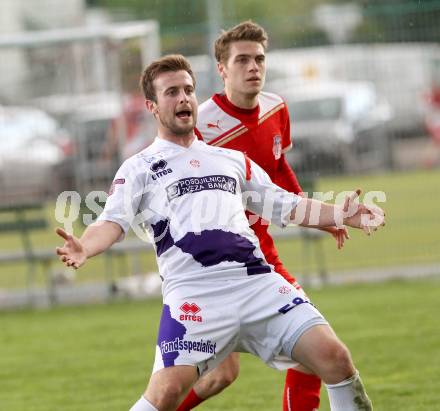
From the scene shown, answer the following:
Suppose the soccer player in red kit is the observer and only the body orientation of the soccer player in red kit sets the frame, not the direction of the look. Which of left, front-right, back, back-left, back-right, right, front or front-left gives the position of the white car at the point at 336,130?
back-left

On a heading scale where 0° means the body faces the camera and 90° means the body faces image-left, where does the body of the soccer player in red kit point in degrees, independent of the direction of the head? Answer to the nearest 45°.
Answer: approximately 315°

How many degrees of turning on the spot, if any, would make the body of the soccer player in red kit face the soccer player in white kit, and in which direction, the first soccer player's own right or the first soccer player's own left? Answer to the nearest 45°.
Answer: approximately 45° to the first soccer player's own right

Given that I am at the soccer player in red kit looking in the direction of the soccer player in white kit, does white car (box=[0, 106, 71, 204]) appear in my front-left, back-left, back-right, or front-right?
back-right

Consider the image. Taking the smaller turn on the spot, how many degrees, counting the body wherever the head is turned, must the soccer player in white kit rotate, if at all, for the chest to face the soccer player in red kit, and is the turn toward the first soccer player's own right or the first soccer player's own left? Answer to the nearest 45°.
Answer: approximately 180°

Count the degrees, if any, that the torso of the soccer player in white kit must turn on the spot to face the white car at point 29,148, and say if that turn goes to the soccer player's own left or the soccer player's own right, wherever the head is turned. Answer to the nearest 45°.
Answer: approximately 180°

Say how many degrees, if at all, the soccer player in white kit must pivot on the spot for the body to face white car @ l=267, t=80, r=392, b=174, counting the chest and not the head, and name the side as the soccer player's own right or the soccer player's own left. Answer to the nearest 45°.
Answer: approximately 180°

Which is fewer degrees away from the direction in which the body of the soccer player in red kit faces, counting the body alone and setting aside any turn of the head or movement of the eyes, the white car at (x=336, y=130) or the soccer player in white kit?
the soccer player in white kit

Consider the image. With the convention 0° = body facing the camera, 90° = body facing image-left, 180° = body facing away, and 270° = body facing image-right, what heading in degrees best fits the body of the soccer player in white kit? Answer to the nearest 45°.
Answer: approximately 0°
